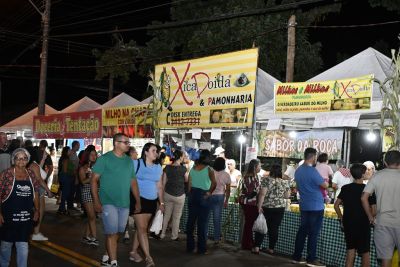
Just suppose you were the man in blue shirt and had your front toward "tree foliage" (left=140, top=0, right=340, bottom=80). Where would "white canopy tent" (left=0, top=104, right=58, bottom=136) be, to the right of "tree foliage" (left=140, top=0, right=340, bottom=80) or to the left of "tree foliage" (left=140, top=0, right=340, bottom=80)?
left

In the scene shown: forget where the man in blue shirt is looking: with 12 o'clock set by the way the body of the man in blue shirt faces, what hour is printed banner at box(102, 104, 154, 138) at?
The printed banner is roughly at 9 o'clock from the man in blue shirt.

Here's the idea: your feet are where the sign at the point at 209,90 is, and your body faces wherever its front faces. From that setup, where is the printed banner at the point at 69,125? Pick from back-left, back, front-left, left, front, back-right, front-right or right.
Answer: right

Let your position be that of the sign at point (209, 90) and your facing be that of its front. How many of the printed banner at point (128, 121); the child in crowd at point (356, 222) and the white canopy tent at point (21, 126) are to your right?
2

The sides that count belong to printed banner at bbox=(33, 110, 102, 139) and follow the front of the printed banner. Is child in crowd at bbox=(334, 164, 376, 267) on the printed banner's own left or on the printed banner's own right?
on the printed banner's own left

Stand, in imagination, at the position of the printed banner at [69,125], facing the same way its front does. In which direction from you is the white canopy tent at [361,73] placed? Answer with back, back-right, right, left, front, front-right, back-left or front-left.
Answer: left

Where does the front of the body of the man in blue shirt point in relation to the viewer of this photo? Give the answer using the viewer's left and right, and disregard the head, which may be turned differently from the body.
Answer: facing away from the viewer and to the right of the viewer

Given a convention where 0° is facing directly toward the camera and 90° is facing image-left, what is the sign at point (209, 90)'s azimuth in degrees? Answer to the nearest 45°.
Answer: approximately 45°

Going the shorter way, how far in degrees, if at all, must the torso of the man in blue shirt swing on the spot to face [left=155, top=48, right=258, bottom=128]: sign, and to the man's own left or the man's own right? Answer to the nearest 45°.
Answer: approximately 90° to the man's own left

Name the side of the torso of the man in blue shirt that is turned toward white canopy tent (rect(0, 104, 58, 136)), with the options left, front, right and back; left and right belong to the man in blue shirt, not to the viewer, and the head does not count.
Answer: left

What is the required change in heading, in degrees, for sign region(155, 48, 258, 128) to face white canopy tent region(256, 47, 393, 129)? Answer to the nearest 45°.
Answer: approximately 135° to its left

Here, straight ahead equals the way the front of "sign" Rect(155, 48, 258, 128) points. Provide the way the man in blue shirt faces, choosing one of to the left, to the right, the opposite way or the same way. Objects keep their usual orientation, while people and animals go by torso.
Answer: the opposite way

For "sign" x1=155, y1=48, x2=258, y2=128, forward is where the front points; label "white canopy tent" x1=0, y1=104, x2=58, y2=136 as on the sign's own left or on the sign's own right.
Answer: on the sign's own right

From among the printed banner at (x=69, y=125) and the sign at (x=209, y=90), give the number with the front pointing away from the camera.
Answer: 0

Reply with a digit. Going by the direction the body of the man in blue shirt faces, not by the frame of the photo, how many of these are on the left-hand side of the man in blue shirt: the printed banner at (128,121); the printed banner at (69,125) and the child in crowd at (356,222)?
2

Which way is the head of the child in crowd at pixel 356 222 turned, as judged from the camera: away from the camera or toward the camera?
away from the camera

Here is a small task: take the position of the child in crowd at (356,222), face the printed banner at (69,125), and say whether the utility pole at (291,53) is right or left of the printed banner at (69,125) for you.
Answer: right

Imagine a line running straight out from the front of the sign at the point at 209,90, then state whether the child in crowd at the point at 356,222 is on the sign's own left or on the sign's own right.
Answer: on the sign's own left
